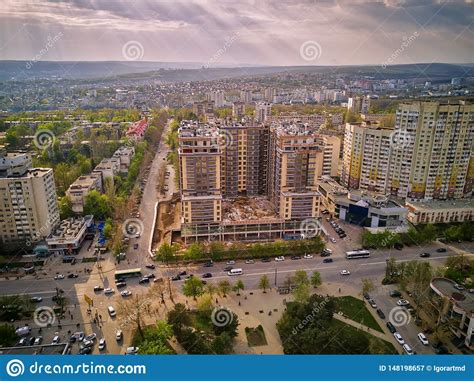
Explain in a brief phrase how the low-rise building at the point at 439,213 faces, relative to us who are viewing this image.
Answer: facing the viewer

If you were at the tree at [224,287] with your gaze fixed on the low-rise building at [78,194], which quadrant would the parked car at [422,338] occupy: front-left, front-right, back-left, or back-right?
back-right

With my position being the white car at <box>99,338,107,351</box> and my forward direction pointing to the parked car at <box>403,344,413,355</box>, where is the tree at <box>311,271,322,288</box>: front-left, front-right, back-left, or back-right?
front-left

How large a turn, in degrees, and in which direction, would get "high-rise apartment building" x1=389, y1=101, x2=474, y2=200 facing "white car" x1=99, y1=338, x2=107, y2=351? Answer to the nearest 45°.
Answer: approximately 45° to its right

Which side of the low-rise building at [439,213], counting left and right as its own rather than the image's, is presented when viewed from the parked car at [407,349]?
front

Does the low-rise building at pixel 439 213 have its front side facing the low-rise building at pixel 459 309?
yes

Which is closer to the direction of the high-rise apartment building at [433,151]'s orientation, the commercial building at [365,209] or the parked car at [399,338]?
the parked car

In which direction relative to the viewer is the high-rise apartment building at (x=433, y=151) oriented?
toward the camera

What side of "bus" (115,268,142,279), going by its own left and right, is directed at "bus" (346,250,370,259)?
back

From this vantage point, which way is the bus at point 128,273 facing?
to the viewer's left

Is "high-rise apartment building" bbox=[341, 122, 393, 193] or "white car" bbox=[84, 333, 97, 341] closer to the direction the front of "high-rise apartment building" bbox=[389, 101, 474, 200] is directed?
the white car

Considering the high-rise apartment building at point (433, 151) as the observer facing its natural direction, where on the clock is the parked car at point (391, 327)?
The parked car is roughly at 12 o'clock from the high-rise apartment building.

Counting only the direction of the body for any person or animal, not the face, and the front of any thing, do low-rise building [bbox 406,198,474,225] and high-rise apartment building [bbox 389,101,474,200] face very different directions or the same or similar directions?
same or similar directions
